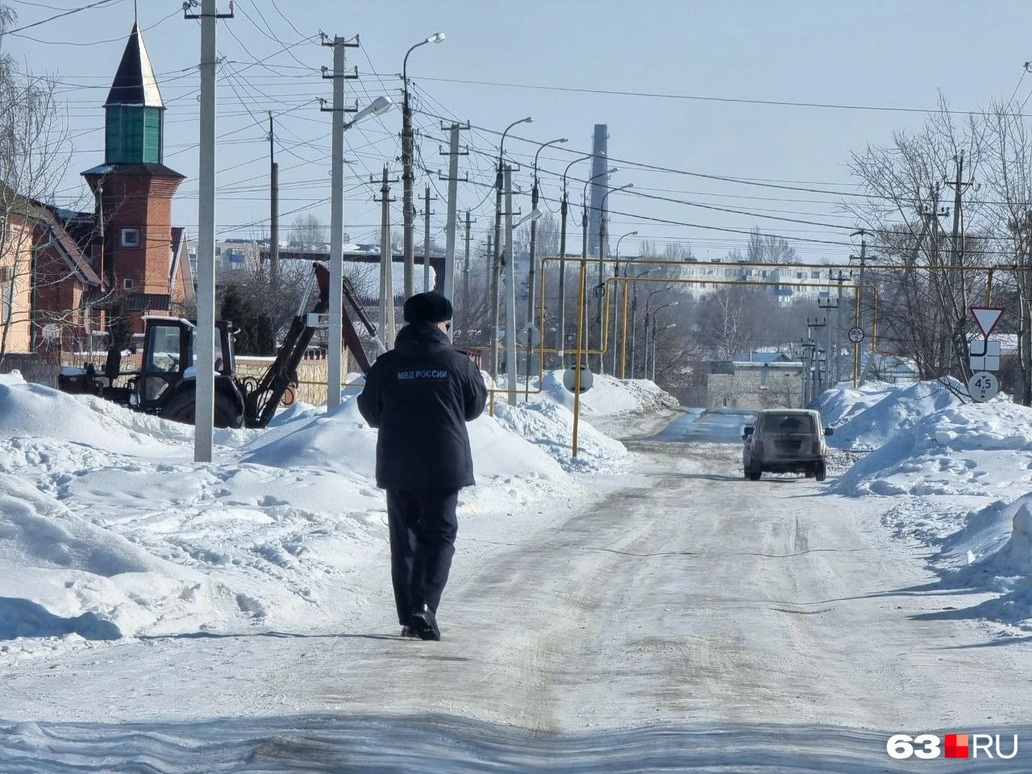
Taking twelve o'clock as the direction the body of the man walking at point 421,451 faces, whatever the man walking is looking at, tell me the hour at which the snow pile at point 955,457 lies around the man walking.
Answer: The snow pile is roughly at 1 o'clock from the man walking.

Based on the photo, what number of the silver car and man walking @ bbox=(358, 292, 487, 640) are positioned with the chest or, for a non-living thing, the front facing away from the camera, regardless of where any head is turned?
2

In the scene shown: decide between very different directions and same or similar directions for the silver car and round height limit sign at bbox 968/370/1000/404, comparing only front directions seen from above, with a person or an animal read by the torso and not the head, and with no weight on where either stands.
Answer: very different directions

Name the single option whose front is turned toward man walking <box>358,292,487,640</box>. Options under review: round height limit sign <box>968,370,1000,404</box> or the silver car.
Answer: the round height limit sign

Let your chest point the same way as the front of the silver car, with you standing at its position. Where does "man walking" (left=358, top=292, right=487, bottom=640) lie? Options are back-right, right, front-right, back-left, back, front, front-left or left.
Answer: back

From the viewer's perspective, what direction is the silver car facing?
away from the camera

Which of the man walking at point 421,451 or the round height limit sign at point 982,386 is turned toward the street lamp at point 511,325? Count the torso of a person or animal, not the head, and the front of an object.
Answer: the man walking

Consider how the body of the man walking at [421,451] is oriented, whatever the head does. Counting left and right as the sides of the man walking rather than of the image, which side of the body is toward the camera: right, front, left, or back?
back

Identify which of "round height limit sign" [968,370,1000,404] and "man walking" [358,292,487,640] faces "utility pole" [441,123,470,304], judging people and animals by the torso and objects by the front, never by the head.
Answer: the man walking
